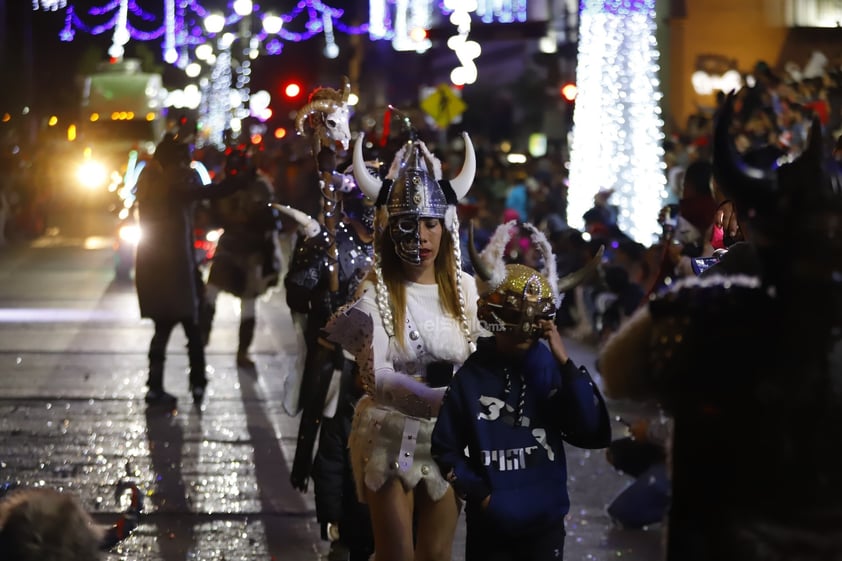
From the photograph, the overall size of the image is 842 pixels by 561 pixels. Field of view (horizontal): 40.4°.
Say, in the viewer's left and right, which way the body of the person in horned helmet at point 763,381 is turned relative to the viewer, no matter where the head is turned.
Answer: facing away from the viewer

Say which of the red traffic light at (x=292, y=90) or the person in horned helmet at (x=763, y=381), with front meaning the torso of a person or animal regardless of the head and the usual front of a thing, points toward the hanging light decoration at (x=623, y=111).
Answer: the person in horned helmet

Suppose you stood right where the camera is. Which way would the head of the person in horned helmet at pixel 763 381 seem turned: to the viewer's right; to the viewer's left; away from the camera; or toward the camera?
away from the camera

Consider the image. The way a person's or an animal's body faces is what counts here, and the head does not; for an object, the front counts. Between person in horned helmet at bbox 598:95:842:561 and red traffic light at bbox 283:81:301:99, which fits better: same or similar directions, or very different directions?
very different directions

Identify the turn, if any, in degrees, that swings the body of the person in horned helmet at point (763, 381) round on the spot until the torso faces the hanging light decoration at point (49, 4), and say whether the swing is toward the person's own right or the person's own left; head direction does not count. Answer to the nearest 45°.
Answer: approximately 45° to the person's own left

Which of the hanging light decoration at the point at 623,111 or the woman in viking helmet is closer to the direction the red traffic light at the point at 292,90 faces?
the woman in viking helmet

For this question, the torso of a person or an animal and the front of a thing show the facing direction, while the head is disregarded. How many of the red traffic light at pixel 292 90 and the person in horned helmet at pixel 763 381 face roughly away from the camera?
1

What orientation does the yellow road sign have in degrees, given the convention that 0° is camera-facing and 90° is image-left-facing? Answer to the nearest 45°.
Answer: approximately 0°
